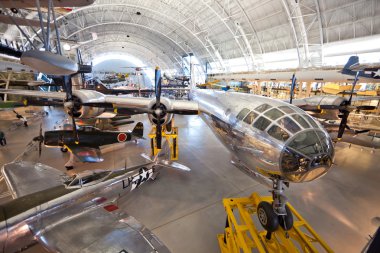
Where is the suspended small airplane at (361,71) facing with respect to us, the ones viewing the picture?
facing to the right of the viewer

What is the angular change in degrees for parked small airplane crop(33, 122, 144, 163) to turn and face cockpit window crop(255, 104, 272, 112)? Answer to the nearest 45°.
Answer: approximately 135° to its left

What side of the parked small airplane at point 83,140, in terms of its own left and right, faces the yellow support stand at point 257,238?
left

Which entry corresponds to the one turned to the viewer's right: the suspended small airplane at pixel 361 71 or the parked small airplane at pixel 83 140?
the suspended small airplane at pixel 361 71

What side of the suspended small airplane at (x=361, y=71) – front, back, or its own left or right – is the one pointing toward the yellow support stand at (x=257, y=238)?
right

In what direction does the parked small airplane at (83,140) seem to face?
to the viewer's left

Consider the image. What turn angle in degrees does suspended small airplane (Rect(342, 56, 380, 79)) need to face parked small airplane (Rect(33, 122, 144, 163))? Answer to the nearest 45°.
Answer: approximately 135° to its right

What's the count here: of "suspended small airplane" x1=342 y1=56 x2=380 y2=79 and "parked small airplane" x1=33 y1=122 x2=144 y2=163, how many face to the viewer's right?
1

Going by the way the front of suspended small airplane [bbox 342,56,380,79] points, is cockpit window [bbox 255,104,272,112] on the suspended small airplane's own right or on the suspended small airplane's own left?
on the suspended small airplane's own right

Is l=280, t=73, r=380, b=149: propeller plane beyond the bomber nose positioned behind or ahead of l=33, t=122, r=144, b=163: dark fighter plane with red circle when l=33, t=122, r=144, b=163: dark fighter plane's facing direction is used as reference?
behind
